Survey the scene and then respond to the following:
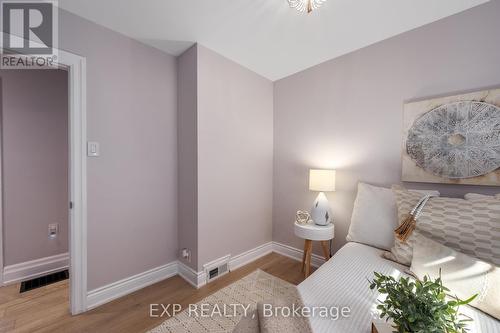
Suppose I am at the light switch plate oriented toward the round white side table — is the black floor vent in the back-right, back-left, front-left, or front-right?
back-left

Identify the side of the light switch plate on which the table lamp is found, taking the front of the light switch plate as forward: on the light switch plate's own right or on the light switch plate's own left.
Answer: on the light switch plate's own left

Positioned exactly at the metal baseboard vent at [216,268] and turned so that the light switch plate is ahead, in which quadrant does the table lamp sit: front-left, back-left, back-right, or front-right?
back-left

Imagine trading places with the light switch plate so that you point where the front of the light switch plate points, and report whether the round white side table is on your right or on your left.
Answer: on your left

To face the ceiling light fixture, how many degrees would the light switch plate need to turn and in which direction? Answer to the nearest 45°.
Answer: approximately 45° to its left
